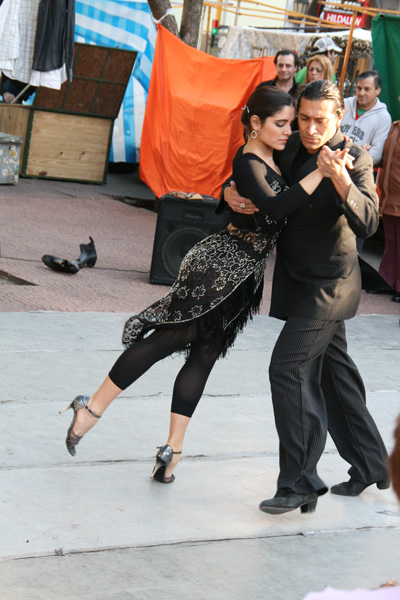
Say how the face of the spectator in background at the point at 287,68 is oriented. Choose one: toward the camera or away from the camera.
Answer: toward the camera

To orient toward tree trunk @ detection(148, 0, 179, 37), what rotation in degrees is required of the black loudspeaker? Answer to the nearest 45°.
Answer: approximately 180°

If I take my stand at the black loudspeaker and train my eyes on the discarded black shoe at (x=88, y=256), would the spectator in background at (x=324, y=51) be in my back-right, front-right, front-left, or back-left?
back-right

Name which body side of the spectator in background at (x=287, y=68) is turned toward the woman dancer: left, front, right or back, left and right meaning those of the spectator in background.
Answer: front

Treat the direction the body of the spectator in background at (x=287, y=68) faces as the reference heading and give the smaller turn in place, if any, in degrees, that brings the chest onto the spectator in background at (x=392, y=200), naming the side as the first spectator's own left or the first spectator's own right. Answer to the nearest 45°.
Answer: approximately 90° to the first spectator's own left

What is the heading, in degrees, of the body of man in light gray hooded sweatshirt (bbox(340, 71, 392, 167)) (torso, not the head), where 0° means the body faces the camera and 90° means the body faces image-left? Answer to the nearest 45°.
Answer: approximately 45°

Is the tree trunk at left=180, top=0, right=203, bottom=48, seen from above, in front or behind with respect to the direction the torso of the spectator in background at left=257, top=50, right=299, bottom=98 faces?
behind

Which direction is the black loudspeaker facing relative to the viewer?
toward the camera

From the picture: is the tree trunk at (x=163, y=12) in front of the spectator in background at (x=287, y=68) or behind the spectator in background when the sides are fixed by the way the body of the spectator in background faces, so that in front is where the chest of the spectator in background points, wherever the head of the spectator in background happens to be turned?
behind

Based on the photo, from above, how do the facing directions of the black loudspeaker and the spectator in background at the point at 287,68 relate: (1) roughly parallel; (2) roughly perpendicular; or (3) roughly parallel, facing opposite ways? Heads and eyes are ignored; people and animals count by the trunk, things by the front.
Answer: roughly parallel

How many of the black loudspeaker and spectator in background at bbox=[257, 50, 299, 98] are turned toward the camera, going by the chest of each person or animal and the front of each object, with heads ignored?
2

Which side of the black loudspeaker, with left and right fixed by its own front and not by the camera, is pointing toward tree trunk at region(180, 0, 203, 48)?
back

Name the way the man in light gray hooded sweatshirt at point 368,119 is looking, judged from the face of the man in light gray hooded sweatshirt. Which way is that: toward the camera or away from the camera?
toward the camera

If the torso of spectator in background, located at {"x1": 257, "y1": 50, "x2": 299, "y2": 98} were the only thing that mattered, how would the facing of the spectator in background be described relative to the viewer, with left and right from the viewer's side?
facing the viewer
